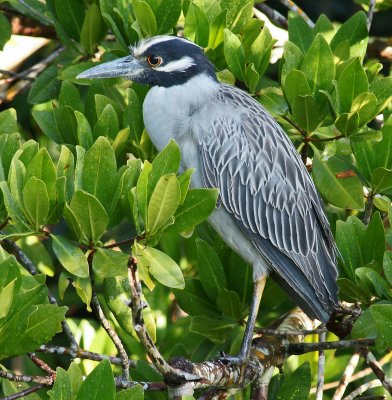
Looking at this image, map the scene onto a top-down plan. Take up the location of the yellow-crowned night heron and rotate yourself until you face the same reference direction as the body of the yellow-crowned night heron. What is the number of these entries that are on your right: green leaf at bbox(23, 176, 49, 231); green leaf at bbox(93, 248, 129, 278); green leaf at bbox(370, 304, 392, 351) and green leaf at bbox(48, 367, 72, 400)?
0

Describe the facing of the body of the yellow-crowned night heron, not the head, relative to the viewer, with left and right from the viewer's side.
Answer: facing to the left of the viewer

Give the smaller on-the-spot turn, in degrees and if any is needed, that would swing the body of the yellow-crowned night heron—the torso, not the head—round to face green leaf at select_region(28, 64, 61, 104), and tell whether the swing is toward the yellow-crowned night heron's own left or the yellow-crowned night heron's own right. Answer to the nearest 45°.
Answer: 0° — it already faces it

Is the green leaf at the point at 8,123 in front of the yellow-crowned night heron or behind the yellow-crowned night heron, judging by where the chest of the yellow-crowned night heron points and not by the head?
in front

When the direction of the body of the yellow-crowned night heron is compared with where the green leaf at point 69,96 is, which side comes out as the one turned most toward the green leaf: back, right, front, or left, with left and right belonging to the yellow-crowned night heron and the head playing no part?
front

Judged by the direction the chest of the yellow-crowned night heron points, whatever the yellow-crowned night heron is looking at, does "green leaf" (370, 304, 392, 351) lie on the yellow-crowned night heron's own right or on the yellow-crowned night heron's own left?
on the yellow-crowned night heron's own left

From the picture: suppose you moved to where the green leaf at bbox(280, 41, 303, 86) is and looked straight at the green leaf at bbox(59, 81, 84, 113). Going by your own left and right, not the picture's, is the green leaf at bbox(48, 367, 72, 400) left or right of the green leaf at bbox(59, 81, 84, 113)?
left
